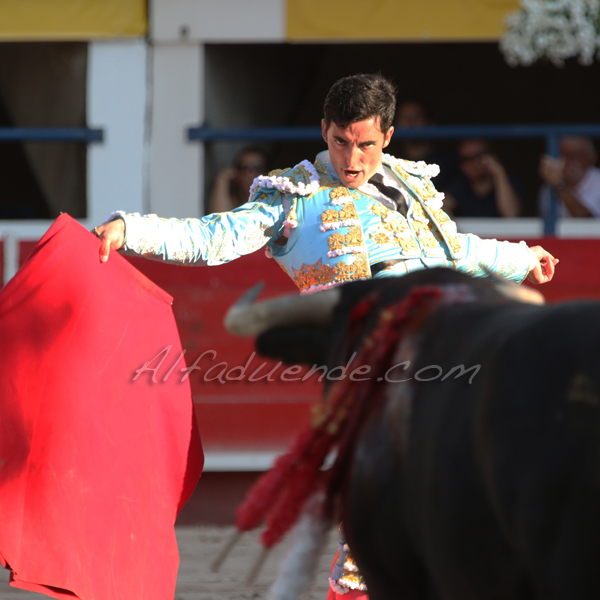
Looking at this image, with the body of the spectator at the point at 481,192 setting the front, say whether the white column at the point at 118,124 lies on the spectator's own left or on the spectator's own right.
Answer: on the spectator's own right

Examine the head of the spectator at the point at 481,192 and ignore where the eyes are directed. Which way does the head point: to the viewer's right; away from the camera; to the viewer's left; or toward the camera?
toward the camera

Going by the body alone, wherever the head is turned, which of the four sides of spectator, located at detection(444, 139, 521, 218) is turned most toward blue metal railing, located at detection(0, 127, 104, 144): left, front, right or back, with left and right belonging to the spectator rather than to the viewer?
right

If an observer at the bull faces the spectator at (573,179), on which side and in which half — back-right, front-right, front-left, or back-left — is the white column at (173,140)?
front-left

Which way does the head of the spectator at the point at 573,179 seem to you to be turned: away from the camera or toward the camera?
toward the camera

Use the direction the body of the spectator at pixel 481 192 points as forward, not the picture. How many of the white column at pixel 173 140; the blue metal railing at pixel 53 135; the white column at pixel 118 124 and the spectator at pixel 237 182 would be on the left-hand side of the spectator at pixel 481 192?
0

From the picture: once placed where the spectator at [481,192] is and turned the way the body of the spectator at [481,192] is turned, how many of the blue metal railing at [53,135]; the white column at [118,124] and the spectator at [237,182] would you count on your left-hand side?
0

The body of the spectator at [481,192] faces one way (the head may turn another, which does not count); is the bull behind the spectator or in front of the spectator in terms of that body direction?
in front

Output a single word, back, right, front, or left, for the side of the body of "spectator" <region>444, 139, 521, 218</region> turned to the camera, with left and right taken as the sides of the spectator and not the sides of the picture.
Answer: front

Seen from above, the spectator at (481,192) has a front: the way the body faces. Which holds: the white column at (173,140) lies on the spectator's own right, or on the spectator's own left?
on the spectator's own right

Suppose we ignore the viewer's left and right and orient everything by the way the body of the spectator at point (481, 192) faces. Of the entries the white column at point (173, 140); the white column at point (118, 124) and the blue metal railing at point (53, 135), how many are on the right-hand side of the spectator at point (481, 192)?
3

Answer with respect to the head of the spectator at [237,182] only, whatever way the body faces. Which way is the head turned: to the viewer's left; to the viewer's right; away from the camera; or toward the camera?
toward the camera
